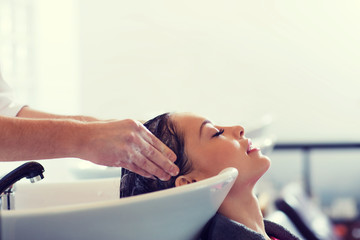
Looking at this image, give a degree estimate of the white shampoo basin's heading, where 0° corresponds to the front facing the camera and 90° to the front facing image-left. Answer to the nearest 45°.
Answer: approximately 270°

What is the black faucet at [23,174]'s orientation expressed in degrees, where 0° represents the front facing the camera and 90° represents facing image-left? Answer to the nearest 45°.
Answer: approximately 270°
